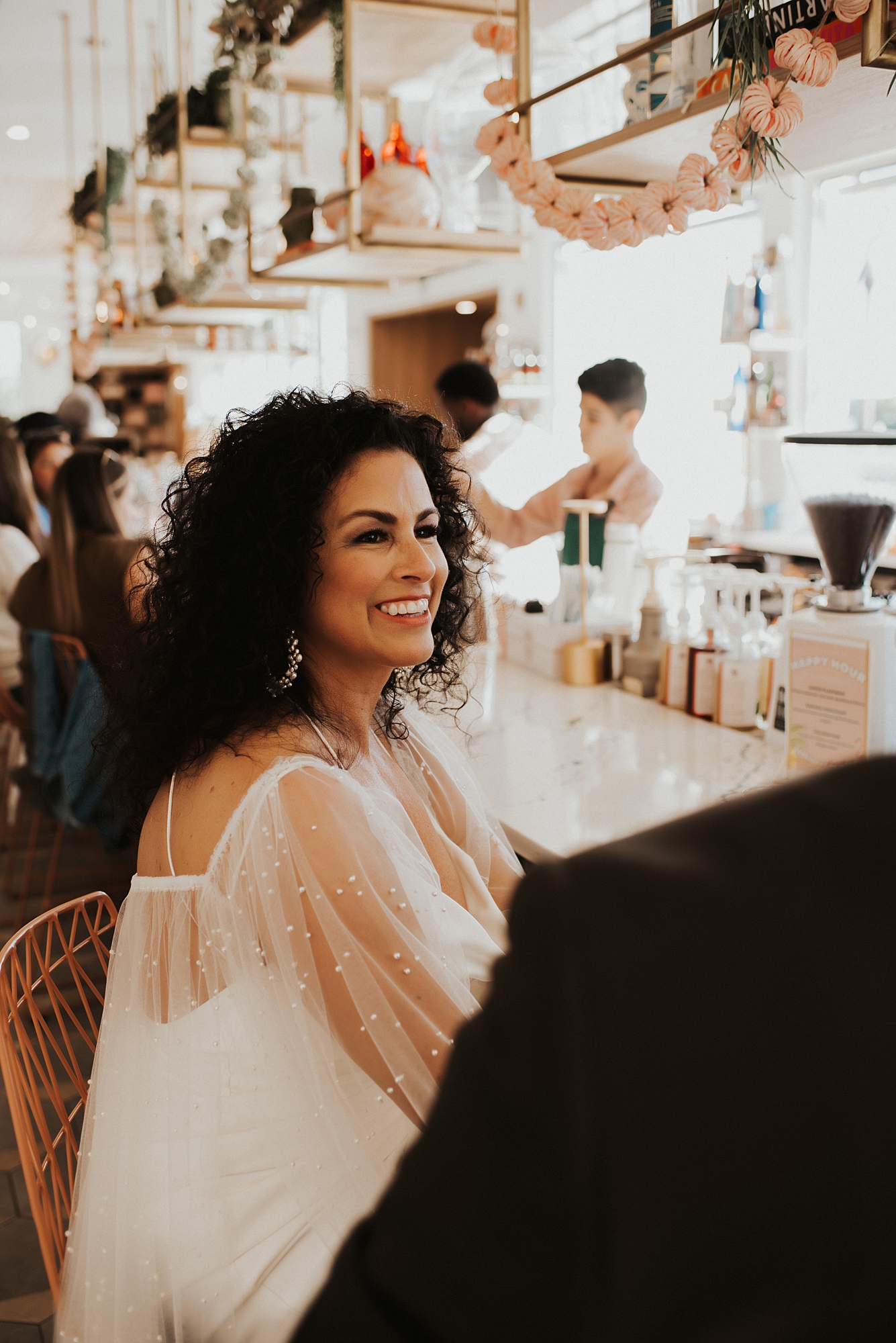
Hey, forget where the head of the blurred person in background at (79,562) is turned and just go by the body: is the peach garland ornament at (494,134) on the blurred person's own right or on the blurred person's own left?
on the blurred person's own right

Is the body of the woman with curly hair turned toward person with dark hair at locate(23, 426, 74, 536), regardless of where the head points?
no

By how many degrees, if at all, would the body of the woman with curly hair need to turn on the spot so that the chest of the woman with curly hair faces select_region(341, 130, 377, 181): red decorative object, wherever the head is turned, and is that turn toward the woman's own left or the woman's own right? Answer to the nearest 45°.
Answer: approximately 90° to the woman's own left

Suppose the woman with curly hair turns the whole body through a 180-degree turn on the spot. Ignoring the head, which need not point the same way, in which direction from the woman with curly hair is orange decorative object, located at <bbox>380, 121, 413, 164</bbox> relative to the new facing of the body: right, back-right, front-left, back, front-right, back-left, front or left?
right

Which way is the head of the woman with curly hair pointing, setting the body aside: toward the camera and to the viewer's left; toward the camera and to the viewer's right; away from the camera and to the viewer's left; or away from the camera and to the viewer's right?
toward the camera and to the viewer's right

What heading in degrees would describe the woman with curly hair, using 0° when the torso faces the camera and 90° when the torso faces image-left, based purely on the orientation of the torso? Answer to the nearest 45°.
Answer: approximately 270°

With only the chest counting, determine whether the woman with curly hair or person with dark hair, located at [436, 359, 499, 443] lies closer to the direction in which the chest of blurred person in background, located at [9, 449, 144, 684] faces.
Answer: the person with dark hair

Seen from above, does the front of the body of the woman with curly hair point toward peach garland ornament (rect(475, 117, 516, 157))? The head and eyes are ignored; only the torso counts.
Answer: no

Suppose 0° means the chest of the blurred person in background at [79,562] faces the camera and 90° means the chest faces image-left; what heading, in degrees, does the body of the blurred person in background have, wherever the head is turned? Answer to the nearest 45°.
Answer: approximately 225°
